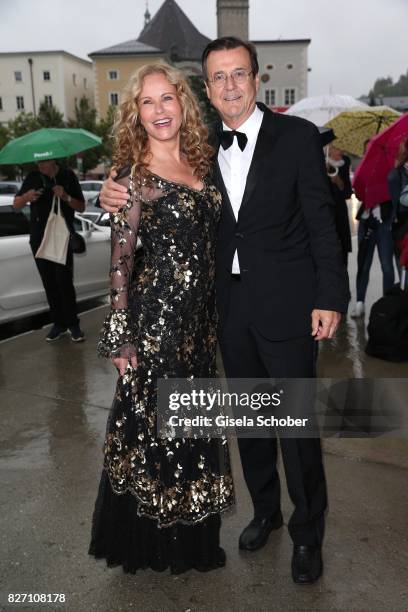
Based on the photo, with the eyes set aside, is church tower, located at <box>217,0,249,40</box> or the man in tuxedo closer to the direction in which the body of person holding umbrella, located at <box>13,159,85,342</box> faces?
the man in tuxedo

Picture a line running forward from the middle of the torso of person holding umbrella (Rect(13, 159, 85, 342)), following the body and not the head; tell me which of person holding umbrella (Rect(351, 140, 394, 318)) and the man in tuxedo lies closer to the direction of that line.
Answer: the man in tuxedo

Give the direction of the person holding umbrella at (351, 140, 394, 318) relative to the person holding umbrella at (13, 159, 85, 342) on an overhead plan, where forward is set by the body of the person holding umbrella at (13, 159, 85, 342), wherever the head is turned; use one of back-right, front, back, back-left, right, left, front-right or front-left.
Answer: left

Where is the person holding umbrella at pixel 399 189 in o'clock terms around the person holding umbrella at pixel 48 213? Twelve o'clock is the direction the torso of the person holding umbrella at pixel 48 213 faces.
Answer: the person holding umbrella at pixel 399 189 is roughly at 10 o'clock from the person holding umbrella at pixel 48 213.

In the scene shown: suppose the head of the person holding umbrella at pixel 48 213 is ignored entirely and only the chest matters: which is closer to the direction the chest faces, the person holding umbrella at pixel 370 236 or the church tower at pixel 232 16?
the person holding umbrella

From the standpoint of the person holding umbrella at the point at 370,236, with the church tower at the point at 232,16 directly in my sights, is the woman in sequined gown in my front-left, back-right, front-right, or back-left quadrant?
back-left

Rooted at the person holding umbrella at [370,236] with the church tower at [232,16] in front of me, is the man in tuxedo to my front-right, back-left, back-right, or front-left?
back-left
